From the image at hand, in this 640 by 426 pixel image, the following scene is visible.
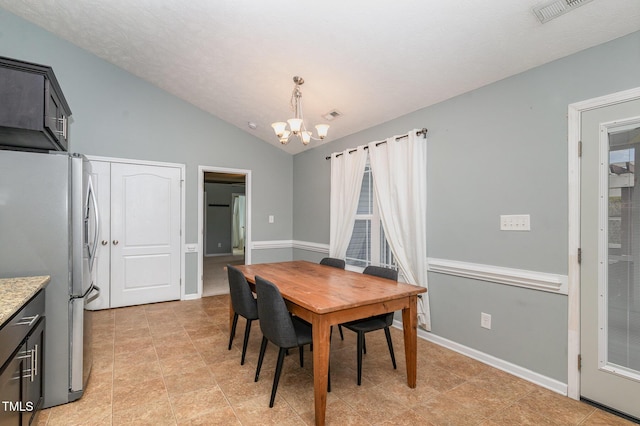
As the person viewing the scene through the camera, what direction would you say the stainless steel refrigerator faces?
facing to the right of the viewer

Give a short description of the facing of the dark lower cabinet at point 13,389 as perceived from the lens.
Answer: facing to the right of the viewer

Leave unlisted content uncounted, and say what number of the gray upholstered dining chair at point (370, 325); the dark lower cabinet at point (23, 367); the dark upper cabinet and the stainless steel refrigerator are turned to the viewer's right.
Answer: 3

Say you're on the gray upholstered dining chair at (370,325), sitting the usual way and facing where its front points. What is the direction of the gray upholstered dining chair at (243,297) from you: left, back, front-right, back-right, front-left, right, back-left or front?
front-right

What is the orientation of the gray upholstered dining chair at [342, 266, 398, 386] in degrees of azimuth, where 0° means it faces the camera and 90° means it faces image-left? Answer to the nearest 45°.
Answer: approximately 45°

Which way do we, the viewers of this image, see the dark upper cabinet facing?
facing to the right of the viewer

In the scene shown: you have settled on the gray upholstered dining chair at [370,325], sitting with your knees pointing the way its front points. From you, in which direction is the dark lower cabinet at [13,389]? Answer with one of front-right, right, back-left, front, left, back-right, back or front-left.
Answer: front

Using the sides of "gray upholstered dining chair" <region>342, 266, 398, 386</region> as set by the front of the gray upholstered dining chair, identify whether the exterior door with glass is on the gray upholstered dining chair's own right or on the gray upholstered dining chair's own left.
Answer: on the gray upholstered dining chair's own left

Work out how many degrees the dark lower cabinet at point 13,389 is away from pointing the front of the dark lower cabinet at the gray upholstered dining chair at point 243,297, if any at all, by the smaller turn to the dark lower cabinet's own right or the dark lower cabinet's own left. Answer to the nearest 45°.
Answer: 0° — it already faces it

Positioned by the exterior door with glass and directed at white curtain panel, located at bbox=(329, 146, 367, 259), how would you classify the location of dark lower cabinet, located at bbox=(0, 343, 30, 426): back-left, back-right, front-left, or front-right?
front-left

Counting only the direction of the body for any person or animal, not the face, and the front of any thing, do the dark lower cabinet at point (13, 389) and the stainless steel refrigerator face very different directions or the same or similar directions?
same or similar directions

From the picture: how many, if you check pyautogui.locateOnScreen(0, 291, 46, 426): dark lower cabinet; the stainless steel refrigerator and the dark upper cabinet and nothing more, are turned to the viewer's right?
3
